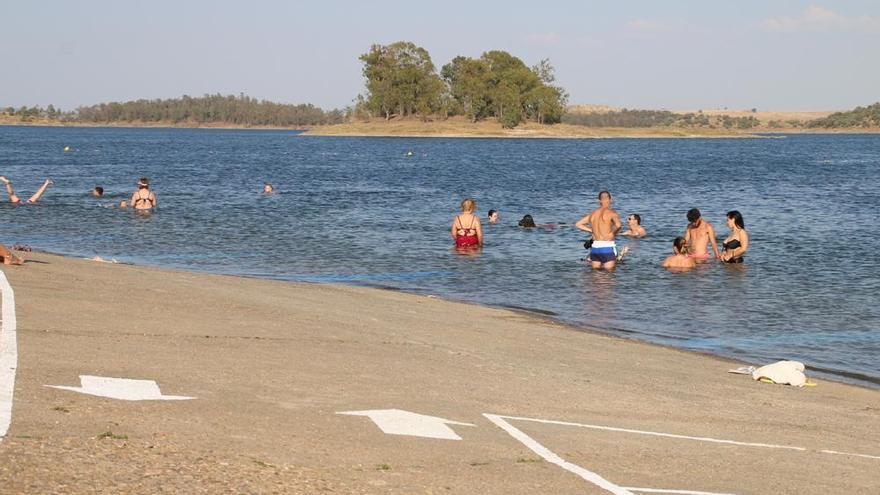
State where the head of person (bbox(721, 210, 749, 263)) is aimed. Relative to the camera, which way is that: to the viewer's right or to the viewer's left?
to the viewer's left

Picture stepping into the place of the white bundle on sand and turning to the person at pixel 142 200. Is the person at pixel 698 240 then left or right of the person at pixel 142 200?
right

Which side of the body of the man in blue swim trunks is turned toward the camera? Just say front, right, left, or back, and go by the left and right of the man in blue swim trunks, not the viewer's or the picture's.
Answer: back
